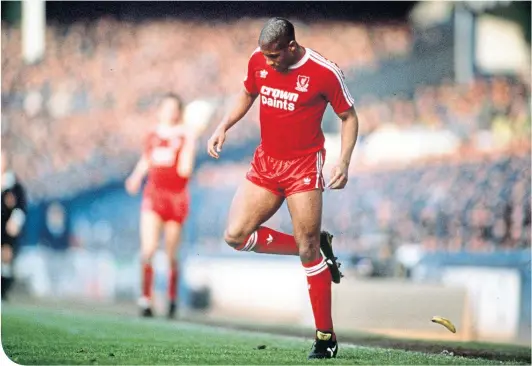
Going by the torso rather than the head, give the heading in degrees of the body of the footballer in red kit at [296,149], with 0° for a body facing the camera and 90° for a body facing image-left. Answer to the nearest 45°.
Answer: approximately 45°

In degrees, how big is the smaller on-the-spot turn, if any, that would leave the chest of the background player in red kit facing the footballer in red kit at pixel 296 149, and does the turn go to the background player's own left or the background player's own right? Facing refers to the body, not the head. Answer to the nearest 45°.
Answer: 0° — they already face them

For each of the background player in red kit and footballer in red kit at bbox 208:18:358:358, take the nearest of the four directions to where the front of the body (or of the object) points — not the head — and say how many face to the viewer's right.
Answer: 0

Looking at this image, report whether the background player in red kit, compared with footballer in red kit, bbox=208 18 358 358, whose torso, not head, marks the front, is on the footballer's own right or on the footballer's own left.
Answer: on the footballer's own right

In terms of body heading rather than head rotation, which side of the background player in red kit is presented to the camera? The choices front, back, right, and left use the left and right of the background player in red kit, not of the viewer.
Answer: front
